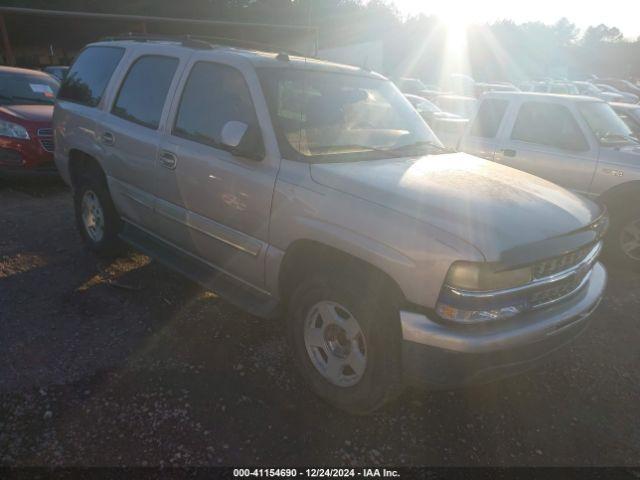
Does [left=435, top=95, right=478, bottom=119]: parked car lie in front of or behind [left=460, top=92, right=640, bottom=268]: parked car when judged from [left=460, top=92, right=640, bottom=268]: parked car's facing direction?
behind

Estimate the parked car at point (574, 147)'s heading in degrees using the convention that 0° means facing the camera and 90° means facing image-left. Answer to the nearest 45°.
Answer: approximately 315°

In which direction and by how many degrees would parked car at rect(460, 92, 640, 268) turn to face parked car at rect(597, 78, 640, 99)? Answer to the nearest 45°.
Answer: approximately 135° to its left

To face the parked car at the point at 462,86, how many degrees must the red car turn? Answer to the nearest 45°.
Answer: approximately 90° to its left

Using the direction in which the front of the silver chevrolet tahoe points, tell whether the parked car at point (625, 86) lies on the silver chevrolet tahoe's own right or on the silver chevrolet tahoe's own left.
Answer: on the silver chevrolet tahoe's own left

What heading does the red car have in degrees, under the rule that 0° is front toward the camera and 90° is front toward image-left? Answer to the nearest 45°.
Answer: approximately 315°

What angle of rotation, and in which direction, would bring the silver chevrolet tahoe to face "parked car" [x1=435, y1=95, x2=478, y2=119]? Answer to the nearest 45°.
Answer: approximately 135° to its left
